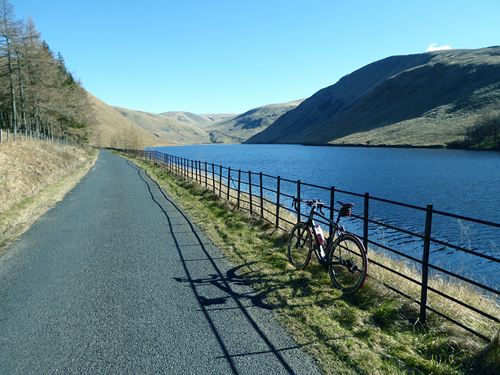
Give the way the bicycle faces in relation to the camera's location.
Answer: facing away from the viewer and to the left of the viewer
